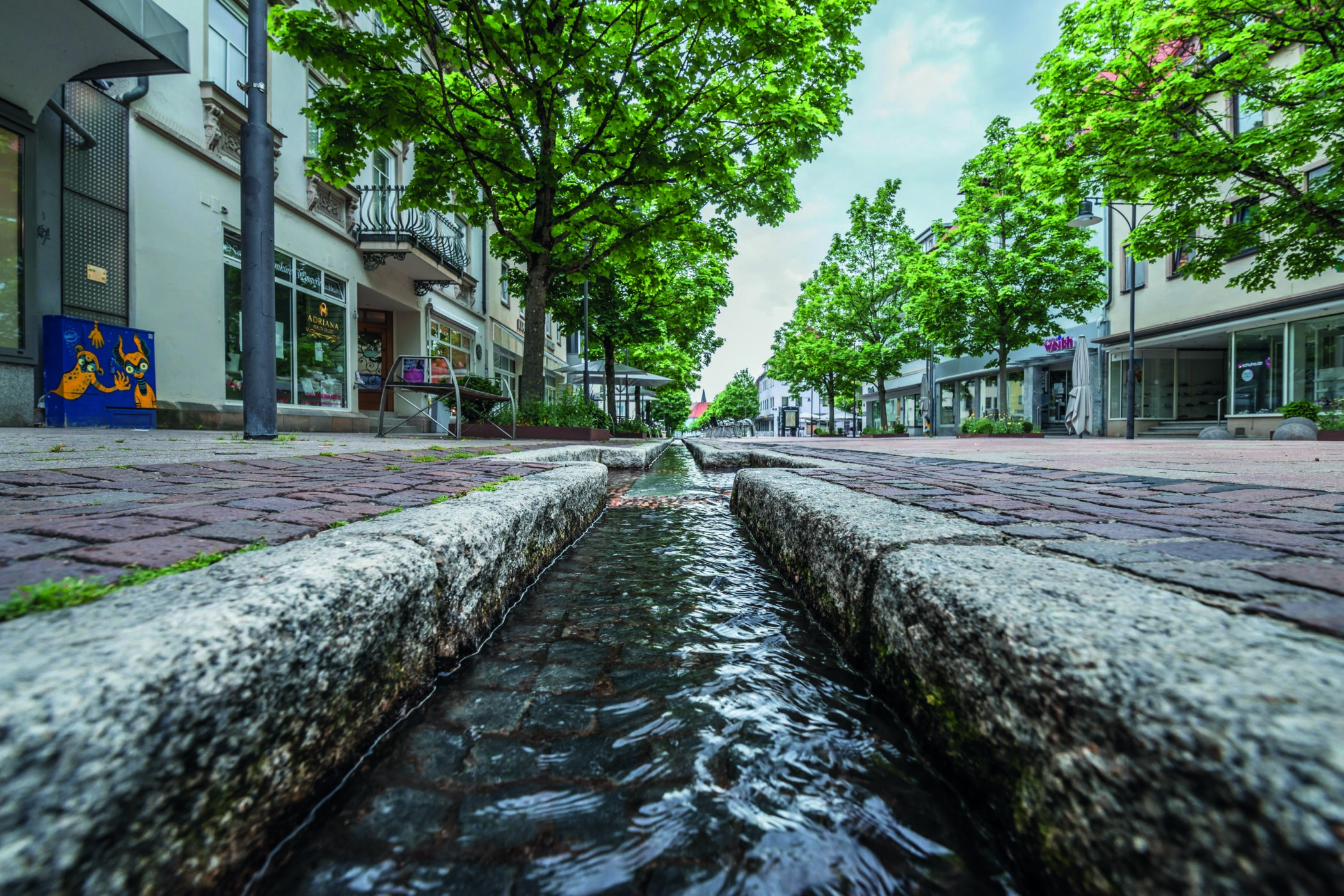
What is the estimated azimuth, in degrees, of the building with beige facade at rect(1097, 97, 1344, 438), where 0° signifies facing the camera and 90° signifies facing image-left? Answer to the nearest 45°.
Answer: approximately 45°

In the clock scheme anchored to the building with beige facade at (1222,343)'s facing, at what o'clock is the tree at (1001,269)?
The tree is roughly at 1 o'clock from the building with beige facade.

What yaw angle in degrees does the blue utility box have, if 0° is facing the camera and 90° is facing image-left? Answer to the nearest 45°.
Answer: approximately 315°

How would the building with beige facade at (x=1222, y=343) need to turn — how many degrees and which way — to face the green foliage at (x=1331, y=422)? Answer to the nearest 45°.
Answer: approximately 45° to its left

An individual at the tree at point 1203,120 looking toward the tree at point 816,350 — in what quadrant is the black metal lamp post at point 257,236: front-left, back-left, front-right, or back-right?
back-left

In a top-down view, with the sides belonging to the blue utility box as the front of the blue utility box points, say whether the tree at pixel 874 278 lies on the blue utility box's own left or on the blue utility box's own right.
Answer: on the blue utility box's own left
